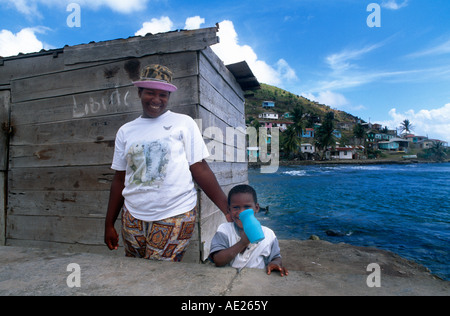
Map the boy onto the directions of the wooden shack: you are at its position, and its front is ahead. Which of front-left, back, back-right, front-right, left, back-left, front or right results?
left

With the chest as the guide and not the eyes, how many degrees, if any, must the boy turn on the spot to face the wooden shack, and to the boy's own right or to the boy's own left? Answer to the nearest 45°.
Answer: approximately 135° to the boy's own right

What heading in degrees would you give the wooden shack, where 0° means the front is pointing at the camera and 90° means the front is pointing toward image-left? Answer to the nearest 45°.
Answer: approximately 45°
